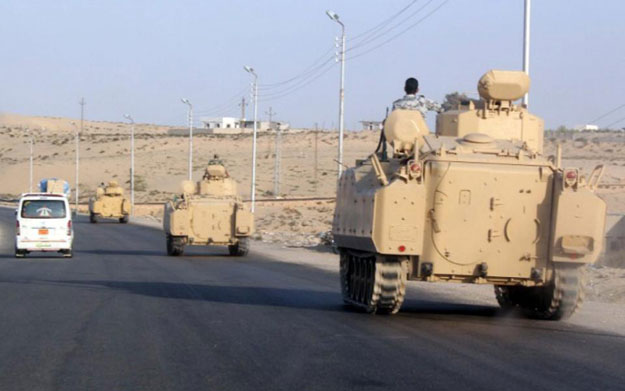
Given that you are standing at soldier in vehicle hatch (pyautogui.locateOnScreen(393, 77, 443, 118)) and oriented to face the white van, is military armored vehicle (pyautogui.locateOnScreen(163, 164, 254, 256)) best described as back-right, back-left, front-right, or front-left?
front-right

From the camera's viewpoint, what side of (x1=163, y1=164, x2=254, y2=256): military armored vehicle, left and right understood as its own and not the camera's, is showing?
back

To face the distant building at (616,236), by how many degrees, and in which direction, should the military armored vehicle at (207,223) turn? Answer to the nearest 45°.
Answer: approximately 90° to its right

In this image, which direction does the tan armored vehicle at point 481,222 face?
away from the camera

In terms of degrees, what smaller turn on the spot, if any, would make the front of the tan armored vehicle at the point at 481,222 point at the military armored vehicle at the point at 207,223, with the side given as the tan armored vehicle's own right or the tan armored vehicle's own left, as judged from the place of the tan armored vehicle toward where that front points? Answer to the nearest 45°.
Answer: approximately 45° to the tan armored vehicle's own left

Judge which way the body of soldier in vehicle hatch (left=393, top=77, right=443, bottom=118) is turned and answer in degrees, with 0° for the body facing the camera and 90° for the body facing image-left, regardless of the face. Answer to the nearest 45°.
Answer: approximately 180°

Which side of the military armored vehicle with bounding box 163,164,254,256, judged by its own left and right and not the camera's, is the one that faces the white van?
left

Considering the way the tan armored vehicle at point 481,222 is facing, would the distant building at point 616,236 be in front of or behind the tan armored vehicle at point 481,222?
in front

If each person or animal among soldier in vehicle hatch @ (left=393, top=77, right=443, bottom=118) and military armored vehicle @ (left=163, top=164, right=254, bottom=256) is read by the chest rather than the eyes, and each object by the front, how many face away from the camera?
2
